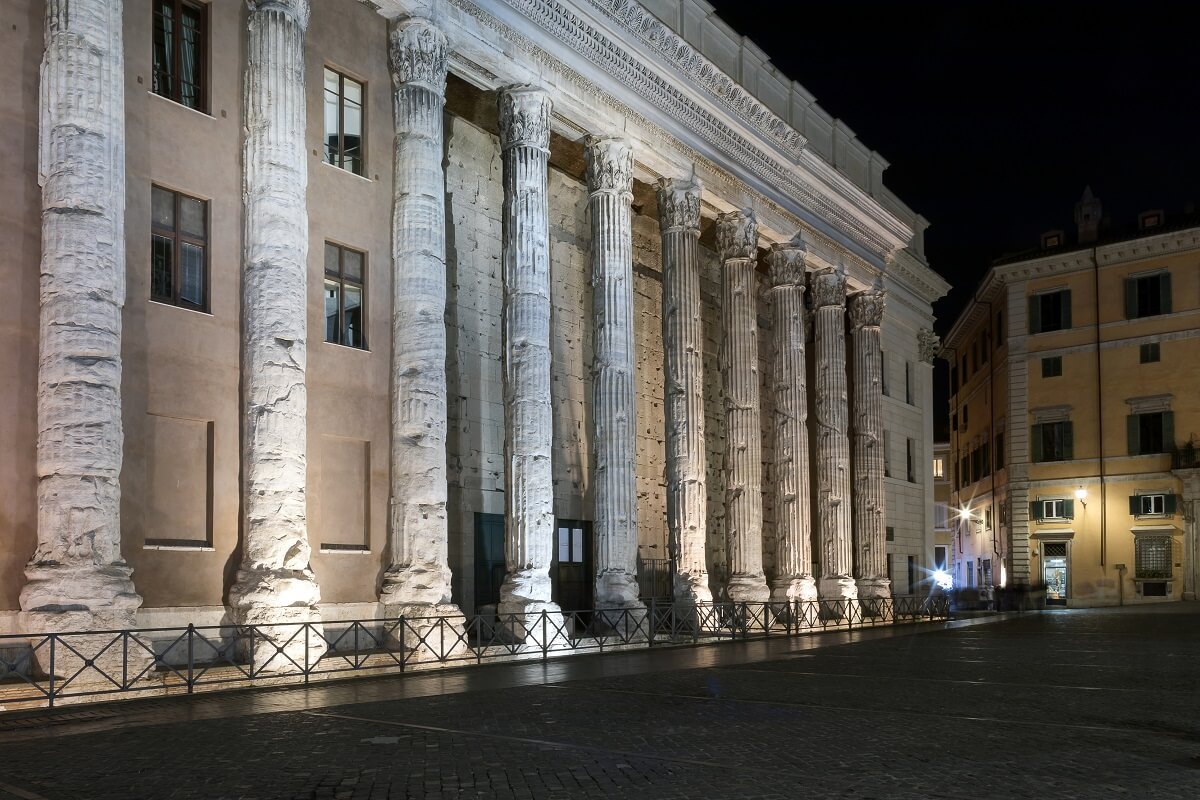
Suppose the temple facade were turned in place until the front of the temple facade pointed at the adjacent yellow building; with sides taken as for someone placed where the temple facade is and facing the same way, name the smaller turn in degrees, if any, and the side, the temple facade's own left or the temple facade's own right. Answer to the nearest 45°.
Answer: approximately 90° to the temple facade's own left

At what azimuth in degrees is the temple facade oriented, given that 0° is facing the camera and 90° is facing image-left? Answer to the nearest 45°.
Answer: approximately 315°
